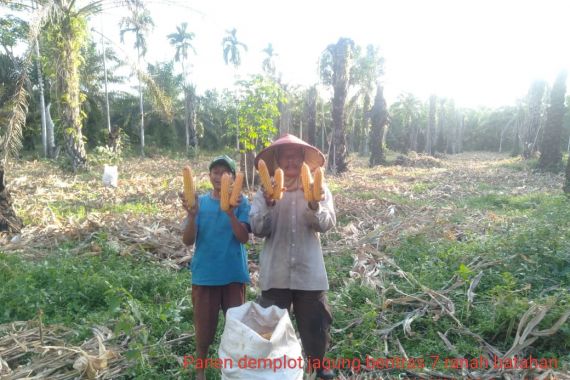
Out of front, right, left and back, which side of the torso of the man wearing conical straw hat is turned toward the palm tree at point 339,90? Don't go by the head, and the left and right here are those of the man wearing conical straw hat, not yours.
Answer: back

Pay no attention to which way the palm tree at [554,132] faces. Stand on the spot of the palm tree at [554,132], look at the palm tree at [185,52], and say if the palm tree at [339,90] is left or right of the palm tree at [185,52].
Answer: left

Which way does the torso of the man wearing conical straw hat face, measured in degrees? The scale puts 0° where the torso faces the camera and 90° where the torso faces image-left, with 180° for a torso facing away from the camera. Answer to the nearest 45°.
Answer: approximately 0°

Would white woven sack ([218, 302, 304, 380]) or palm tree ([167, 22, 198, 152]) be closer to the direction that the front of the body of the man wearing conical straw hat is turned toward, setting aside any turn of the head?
the white woven sack

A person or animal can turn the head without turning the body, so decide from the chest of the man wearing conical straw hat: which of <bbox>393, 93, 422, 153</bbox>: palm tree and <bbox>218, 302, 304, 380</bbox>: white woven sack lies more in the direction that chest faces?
the white woven sack

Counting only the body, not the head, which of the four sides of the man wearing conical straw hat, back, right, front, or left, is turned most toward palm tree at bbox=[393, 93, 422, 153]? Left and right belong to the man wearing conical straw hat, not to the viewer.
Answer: back

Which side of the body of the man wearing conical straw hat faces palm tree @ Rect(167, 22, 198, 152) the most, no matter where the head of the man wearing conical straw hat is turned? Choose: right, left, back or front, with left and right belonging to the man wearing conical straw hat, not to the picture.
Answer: back

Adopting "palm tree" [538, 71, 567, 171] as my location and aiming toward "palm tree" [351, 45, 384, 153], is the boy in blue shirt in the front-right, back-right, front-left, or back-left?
back-left

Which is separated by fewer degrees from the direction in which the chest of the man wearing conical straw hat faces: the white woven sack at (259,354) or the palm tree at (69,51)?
the white woven sack

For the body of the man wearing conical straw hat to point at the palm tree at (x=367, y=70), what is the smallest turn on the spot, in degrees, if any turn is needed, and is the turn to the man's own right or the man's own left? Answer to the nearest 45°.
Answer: approximately 180°

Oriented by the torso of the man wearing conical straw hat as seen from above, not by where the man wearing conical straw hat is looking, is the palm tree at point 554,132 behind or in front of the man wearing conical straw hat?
behind
